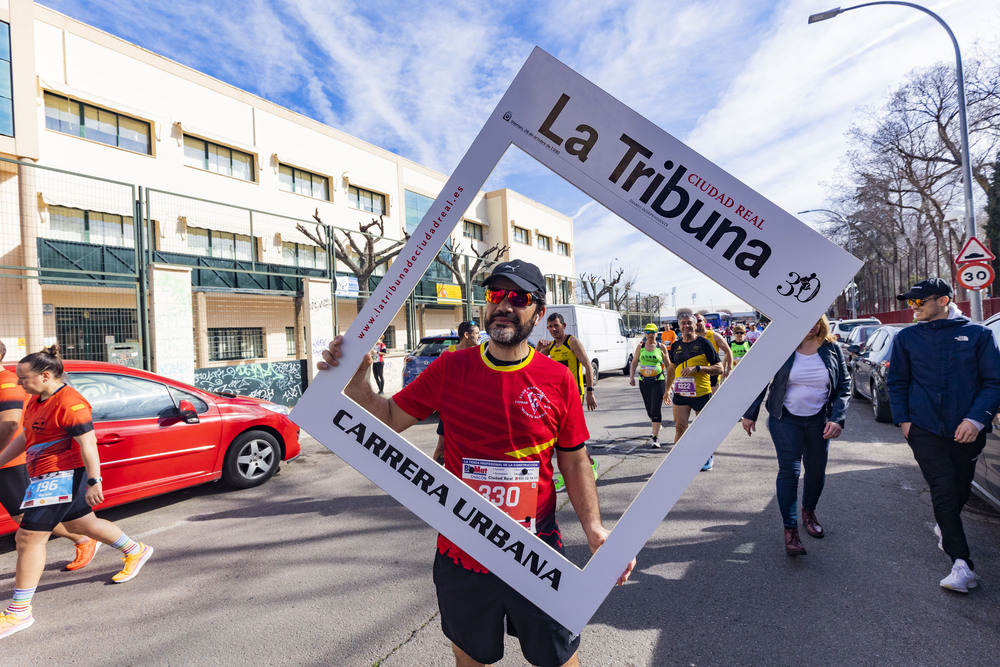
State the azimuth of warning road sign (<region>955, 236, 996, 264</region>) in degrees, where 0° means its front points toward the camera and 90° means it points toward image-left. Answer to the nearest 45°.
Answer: approximately 0°

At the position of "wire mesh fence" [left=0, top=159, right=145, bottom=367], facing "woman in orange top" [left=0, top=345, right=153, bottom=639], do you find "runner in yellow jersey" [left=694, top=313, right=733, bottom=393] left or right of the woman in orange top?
left

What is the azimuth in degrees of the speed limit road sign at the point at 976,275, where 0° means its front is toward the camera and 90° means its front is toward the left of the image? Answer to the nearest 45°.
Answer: approximately 0°

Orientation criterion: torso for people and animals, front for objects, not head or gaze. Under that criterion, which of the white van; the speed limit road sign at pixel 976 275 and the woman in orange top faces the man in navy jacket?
the speed limit road sign

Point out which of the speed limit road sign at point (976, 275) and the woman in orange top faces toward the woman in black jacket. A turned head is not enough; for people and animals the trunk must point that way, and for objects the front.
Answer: the speed limit road sign

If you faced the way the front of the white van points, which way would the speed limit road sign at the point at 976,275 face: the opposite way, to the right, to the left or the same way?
the opposite way

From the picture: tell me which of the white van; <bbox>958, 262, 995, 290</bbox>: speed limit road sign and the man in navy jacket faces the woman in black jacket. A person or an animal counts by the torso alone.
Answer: the speed limit road sign

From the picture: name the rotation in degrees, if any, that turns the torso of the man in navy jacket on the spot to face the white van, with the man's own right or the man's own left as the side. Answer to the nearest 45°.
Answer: approximately 135° to the man's own right

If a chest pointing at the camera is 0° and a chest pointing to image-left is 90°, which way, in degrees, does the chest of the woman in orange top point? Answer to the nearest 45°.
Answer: approximately 45°

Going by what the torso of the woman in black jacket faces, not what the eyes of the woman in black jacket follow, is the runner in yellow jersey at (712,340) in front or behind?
behind

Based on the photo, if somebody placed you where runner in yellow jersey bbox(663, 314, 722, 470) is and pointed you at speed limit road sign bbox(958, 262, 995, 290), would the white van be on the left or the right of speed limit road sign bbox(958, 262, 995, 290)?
left

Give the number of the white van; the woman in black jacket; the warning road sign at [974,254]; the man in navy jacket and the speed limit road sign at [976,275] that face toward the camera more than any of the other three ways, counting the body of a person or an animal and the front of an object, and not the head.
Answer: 4
